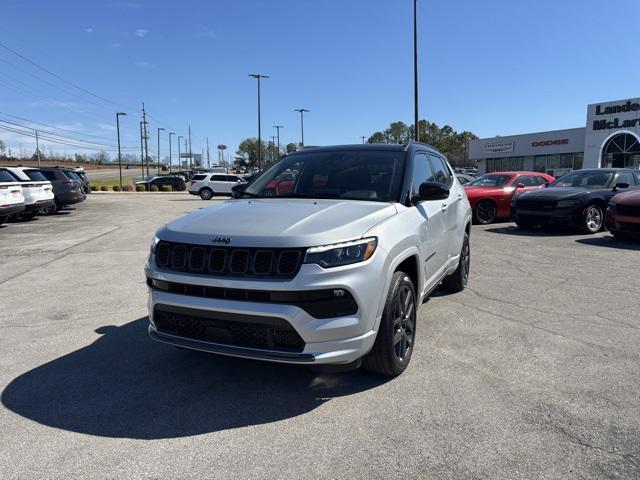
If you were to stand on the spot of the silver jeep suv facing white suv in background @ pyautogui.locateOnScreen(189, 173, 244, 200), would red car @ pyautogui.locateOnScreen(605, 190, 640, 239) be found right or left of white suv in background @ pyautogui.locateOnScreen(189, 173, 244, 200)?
right

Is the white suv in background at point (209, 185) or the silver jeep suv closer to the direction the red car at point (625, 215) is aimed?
the silver jeep suv

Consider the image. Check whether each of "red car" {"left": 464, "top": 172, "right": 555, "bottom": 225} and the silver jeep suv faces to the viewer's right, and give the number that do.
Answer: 0

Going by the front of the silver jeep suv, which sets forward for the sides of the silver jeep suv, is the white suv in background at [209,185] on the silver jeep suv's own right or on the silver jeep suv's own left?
on the silver jeep suv's own right

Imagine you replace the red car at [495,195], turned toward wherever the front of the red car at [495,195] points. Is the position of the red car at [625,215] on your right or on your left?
on your left

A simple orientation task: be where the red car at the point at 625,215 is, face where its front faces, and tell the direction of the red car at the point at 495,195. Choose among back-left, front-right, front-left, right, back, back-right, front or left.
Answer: right

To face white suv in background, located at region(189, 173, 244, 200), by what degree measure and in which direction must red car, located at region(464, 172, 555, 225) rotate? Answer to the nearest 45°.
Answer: approximately 90° to its right

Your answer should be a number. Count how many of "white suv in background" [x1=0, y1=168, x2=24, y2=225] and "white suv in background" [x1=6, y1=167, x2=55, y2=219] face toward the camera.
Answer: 0

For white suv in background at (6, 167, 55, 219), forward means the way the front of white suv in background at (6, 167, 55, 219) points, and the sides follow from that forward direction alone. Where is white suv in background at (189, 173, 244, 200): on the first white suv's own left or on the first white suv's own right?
on the first white suv's own right

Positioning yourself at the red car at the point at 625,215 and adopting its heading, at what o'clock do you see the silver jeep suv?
The silver jeep suv is roughly at 11 o'clock from the red car.

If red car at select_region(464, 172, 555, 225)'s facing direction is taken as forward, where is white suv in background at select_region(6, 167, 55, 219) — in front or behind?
in front

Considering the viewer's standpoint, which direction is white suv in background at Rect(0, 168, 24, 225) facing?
facing away from the viewer and to the left of the viewer

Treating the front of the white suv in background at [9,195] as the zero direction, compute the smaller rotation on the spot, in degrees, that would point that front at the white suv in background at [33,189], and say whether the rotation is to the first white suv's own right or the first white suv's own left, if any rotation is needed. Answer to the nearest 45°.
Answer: approximately 45° to the first white suv's own right

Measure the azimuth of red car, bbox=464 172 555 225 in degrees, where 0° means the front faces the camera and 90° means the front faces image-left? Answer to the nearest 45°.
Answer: approximately 45°
